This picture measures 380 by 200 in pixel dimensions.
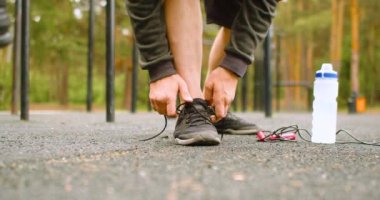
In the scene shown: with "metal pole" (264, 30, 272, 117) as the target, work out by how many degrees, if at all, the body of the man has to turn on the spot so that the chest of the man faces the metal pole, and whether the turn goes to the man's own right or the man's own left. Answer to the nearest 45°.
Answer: approximately 180°

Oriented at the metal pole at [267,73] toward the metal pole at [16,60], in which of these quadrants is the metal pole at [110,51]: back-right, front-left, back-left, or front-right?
front-left

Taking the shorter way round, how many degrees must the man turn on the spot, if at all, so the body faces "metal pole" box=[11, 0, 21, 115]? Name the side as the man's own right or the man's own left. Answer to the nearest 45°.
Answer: approximately 135° to the man's own right

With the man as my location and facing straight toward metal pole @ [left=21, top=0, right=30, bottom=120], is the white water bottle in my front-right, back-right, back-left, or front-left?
back-right

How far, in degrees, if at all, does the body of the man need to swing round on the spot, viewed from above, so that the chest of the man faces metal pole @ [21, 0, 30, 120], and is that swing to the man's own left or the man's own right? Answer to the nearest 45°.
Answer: approximately 135° to the man's own right

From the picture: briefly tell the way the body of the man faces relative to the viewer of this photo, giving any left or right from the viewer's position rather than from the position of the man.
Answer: facing the viewer

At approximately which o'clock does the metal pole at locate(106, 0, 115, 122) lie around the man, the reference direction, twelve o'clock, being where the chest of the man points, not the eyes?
The metal pole is roughly at 5 o'clock from the man.

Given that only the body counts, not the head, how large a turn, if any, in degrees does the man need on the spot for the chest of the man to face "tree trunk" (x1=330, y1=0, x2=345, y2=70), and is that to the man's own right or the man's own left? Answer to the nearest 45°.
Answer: approximately 180°
